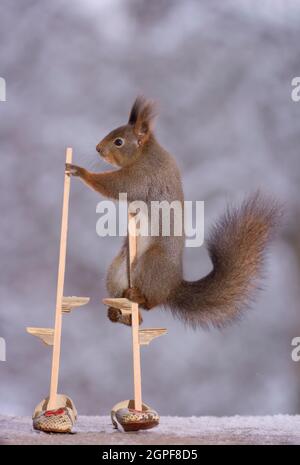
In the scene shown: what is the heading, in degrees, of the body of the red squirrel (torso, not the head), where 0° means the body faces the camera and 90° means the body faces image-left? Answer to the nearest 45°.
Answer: approximately 90°

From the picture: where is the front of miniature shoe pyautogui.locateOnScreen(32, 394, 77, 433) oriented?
toward the camera

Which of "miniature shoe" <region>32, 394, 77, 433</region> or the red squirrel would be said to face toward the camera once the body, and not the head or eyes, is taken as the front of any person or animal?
the miniature shoe

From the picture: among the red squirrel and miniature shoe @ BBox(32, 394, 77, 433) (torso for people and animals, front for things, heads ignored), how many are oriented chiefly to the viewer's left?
1

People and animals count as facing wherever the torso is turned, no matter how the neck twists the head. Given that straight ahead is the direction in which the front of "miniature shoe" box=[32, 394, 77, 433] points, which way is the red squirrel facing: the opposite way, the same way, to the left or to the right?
to the right
